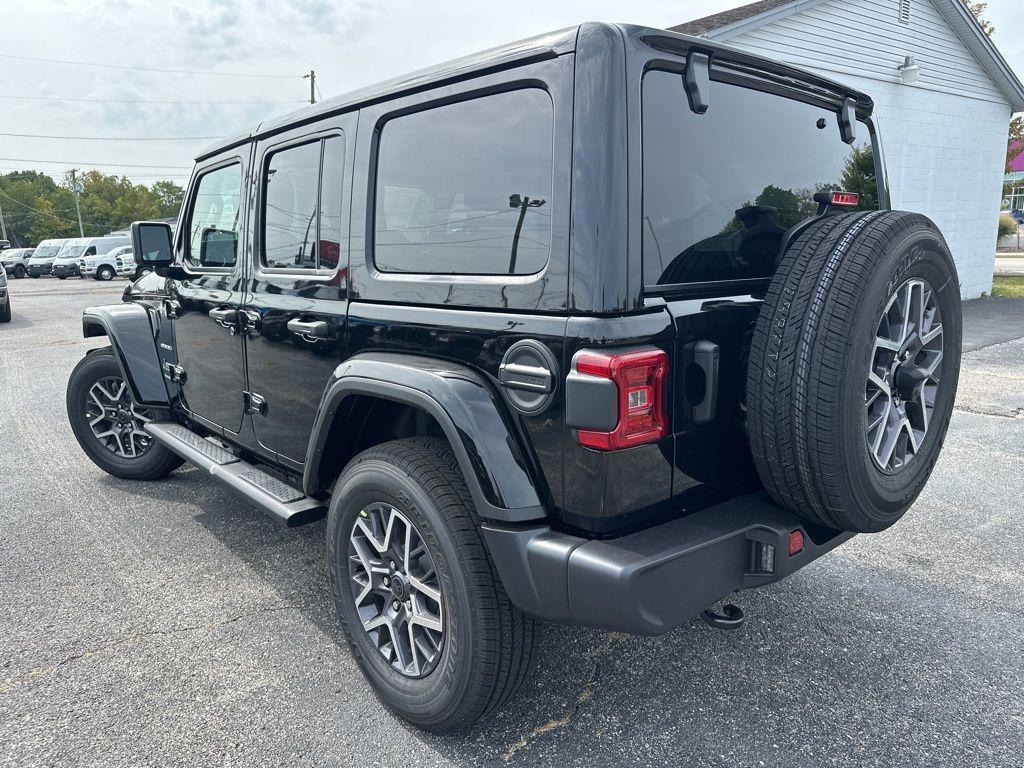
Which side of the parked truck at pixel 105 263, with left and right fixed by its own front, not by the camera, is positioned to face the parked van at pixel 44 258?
right

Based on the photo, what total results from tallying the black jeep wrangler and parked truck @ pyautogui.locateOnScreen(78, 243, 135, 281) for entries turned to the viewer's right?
0

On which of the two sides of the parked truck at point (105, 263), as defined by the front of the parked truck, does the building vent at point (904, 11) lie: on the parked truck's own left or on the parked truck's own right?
on the parked truck's own left

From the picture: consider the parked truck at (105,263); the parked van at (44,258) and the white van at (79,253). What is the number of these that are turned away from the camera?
0

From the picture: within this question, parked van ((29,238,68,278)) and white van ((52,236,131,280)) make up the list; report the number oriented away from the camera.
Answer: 0

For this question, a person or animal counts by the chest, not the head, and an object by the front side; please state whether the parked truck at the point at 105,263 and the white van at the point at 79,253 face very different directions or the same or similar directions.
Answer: same or similar directions

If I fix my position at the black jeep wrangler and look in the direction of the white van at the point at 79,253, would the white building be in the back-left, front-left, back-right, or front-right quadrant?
front-right

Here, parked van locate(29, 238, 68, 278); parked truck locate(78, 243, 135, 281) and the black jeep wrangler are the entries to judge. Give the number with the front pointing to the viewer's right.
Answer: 0

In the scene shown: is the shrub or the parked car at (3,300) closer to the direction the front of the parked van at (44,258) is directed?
the parked car

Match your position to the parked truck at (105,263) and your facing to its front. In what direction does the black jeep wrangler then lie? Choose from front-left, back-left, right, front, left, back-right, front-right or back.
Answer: front-left

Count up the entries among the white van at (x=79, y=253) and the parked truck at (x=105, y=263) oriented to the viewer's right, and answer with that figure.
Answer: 0

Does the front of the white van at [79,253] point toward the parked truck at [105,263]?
no

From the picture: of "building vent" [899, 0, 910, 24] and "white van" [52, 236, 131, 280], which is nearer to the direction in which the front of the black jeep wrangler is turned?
the white van

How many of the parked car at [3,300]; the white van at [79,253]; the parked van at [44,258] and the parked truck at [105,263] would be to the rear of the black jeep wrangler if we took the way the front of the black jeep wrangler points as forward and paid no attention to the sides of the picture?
0

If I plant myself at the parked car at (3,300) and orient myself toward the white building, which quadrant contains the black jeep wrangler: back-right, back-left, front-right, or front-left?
front-right

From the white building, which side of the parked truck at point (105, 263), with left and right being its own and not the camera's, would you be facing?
left

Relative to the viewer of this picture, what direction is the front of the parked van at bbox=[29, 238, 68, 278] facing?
facing the viewer and to the left of the viewer
